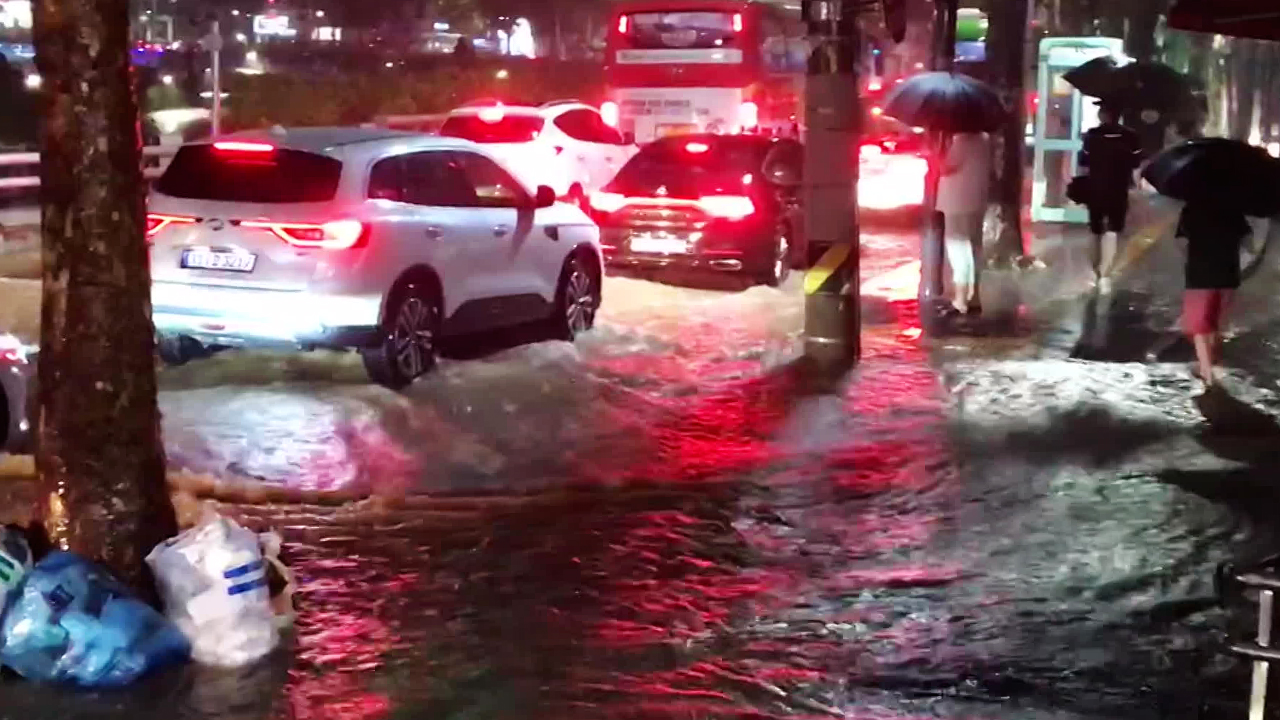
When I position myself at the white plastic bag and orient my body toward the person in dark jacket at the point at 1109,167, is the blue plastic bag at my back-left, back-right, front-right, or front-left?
back-left

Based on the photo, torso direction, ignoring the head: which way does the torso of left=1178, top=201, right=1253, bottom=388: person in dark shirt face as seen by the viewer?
away from the camera

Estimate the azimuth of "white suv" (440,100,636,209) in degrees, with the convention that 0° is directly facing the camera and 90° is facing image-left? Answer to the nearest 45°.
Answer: approximately 225°

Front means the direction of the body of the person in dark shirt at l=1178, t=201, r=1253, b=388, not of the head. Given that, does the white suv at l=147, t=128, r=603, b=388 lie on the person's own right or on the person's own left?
on the person's own left

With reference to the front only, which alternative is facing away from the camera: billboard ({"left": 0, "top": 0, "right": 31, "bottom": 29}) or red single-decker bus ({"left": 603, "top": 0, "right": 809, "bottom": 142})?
the red single-decker bus

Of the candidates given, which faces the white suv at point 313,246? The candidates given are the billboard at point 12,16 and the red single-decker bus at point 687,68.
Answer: the billboard

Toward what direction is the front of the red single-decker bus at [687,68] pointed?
away from the camera

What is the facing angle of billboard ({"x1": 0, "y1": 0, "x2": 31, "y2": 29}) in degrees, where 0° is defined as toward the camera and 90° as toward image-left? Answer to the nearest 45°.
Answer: approximately 0°

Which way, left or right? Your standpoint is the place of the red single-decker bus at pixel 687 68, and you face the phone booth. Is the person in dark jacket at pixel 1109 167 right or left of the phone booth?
right

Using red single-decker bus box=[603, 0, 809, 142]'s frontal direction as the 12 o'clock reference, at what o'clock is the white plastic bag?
The white plastic bag is roughly at 6 o'clock from the red single-decker bus.
